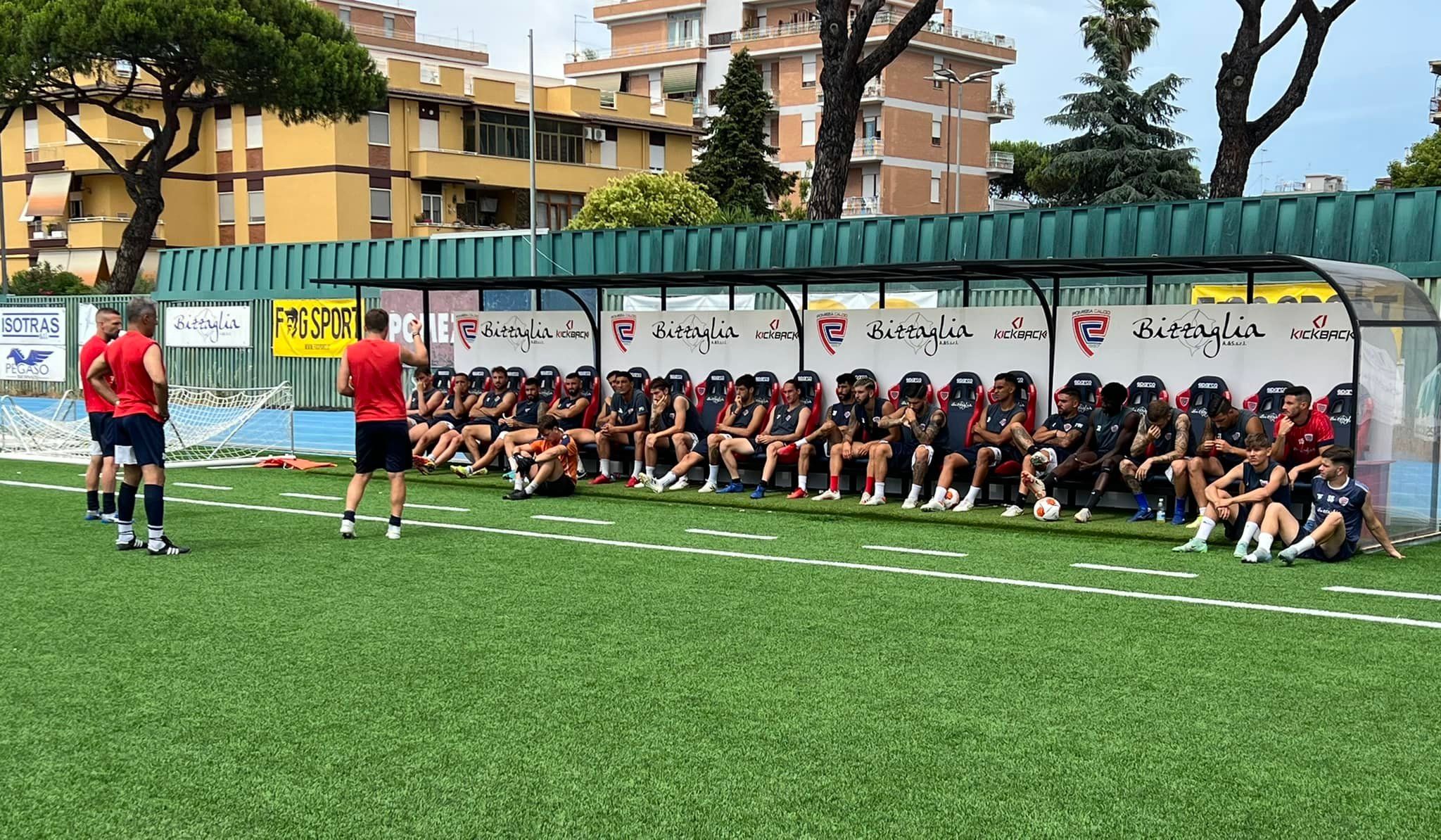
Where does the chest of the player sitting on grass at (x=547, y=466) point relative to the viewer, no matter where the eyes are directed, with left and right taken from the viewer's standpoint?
facing the viewer and to the left of the viewer

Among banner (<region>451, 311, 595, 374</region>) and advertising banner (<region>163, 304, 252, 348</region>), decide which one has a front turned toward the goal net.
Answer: the advertising banner

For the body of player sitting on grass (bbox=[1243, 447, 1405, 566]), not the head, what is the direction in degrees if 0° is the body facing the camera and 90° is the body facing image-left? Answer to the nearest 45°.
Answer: approximately 45°

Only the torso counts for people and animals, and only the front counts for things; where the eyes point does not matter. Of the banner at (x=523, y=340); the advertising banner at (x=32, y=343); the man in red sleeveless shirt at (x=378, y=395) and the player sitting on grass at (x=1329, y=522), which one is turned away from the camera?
the man in red sleeveless shirt

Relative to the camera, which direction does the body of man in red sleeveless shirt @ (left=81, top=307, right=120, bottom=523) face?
to the viewer's right

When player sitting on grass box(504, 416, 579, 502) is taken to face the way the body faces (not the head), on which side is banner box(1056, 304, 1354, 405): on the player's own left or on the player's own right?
on the player's own left

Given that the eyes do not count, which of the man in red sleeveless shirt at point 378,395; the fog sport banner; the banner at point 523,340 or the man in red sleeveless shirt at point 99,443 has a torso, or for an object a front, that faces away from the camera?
the man in red sleeveless shirt at point 378,395

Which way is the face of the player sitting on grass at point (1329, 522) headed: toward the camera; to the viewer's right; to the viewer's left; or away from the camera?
to the viewer's left

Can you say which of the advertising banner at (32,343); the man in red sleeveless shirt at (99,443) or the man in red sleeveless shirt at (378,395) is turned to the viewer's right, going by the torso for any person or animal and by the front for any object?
the man in red sleeveless shirt at (99,443)
